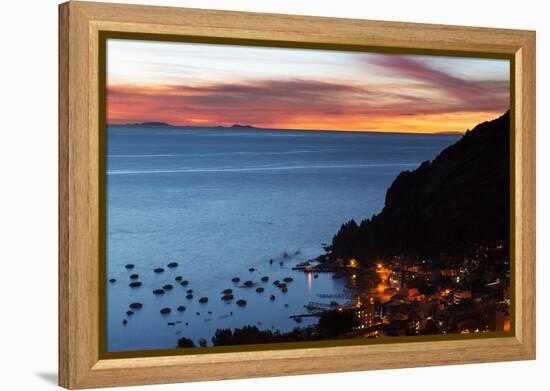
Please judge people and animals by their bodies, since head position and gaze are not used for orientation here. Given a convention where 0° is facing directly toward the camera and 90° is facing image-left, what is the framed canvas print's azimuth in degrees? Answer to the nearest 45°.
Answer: approximately 315°
